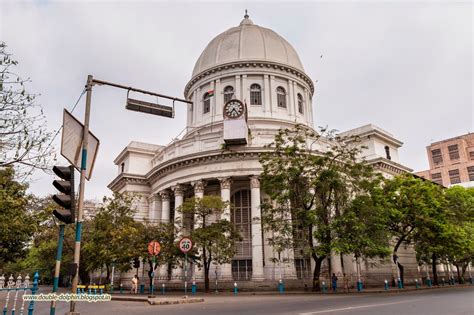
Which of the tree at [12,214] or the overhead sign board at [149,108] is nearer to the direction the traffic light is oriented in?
the tree

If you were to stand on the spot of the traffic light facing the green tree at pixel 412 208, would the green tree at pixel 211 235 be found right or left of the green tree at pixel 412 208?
left

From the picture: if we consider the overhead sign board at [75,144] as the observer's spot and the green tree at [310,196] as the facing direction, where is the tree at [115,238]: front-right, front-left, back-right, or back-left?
front-left

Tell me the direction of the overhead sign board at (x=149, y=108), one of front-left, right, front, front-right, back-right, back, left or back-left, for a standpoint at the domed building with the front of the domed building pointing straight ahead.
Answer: front

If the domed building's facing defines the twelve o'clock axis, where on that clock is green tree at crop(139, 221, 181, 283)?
The green tree is roughly at 1 o'clock from the domed building.

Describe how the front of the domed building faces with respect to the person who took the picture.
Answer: facing the viewer

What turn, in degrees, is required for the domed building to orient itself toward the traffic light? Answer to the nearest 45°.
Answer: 0° — it already faces it

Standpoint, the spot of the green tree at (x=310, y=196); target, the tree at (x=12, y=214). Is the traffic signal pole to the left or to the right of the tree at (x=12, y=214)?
left

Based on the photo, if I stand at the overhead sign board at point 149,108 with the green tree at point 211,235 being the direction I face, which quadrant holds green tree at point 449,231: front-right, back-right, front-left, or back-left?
front-right

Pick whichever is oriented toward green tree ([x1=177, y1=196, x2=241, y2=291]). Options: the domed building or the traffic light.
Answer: the domed building

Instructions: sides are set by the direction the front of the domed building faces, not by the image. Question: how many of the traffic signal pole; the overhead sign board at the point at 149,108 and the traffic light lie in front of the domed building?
3

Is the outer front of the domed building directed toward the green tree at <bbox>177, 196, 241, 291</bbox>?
yes

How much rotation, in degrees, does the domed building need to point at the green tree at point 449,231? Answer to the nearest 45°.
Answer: approximately 90° to its left
